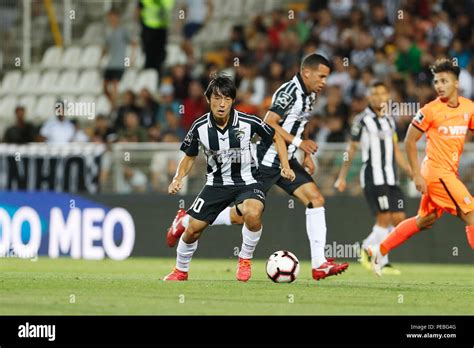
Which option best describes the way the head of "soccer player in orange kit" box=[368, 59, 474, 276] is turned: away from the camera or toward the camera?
toward the camera

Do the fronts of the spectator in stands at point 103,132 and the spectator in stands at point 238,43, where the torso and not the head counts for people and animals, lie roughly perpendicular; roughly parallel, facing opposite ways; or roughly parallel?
roughly parallel

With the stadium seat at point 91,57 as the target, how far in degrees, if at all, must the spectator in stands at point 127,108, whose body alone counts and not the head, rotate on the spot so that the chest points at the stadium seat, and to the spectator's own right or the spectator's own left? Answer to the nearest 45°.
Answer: approximately 180°

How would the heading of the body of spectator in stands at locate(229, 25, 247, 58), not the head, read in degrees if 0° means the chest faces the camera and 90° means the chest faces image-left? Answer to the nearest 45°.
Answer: approximately 0°

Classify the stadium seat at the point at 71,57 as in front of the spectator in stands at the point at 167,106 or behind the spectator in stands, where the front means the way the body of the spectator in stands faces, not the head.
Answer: behind

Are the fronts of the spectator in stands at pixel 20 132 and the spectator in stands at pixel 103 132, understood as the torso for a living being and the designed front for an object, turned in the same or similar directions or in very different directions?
same or similar directions

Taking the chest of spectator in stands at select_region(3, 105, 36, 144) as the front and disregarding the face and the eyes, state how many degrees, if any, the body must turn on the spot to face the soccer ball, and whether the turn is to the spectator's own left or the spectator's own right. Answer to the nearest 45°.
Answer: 0° — they already face it

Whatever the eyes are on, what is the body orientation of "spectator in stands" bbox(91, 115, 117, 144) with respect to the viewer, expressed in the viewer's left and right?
facing the viewer

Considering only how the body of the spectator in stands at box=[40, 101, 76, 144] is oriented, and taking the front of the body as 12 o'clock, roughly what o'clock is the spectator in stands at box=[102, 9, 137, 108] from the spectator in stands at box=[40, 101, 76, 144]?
the spectator in stands at box=[102, 9, 137, 108] is roughly at 7 o'clock from the spectator in stands at box=[40, 101, 76, 144].

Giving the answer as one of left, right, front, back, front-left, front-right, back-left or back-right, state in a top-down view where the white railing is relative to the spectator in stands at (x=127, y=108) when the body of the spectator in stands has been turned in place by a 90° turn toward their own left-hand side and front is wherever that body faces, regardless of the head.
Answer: right

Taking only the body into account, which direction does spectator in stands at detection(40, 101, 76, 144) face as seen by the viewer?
toward the camera
